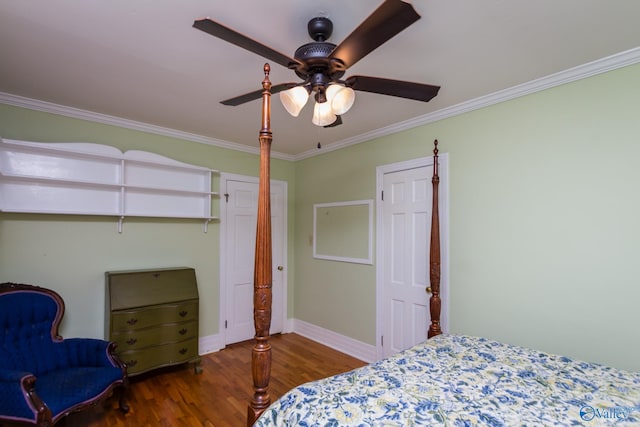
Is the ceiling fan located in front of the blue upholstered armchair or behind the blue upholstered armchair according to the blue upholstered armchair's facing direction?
in front

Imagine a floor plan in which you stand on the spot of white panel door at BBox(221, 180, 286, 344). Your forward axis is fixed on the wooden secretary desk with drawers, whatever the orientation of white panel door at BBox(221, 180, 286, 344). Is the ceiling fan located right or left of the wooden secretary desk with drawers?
left

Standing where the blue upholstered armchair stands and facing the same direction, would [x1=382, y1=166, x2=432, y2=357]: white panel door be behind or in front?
in front

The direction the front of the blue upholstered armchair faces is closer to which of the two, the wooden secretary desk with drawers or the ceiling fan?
the ceiling fan

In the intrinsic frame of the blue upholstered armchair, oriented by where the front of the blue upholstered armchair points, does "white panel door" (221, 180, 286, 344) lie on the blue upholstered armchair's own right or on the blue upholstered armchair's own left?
on the blue upholstered armchair's own left

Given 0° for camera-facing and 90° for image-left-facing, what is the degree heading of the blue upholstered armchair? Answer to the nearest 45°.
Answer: approximately 315°

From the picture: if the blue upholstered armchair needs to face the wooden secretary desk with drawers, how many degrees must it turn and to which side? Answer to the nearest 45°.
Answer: approximately 45° to its left

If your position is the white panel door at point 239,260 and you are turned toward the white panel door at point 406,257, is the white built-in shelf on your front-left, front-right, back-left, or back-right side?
back-right
